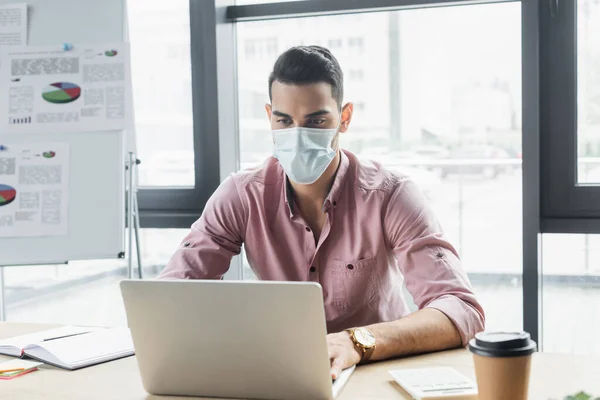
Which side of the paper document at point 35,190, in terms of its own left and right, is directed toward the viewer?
front

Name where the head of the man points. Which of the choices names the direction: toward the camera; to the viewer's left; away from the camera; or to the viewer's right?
toward the camera

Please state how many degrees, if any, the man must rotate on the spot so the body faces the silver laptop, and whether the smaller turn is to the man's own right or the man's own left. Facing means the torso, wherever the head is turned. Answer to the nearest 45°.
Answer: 0° — they already face it

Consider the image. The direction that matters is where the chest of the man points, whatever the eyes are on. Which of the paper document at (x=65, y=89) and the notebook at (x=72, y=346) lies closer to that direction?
the notebook

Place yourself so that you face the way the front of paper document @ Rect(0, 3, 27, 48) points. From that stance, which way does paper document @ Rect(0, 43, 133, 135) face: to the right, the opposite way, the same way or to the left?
the same way

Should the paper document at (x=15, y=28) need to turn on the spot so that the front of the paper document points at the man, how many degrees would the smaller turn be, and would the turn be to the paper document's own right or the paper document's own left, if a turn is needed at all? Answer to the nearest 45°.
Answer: approximately 45° to the paper document's own left

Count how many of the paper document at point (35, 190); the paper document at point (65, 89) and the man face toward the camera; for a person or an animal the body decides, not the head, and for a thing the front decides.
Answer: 3

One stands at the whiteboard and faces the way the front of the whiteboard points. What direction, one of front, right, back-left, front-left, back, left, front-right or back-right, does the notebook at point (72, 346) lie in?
front

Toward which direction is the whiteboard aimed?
toward the camera

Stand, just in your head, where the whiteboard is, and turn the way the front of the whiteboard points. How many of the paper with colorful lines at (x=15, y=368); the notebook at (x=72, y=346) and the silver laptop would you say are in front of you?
3

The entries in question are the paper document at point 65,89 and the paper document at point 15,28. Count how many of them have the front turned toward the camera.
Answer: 2

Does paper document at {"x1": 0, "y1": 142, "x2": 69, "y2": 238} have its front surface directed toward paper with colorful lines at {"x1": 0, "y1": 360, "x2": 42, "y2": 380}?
yes

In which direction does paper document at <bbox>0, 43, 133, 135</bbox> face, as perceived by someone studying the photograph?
facing the viewer

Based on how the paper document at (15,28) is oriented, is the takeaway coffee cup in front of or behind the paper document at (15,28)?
in front

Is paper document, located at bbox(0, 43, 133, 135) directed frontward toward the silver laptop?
yes
